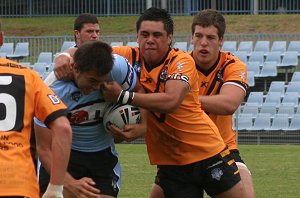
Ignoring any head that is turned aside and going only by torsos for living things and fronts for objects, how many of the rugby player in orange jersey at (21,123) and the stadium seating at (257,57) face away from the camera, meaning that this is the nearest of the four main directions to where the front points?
1

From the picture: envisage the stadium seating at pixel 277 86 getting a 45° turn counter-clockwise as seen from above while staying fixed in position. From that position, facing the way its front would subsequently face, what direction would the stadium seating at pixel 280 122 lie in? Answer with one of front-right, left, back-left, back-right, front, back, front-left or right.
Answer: front-right

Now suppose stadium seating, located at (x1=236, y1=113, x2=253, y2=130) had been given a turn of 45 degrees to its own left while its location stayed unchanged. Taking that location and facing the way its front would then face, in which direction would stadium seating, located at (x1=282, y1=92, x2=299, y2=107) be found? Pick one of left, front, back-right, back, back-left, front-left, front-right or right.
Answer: left

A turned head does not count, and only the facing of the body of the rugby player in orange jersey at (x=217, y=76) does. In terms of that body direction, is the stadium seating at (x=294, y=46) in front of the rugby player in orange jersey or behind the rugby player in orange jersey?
behind

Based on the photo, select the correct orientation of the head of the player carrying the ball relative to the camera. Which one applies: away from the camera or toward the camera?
toward the camera

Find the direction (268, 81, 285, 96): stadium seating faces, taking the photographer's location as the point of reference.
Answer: facing the viewer

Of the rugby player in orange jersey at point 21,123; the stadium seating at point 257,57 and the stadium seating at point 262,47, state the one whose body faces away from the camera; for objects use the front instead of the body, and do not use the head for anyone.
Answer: the rugby player in orange jersey

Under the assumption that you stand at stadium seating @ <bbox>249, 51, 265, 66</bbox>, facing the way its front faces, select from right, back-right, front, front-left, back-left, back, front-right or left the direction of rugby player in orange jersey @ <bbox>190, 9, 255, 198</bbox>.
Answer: front

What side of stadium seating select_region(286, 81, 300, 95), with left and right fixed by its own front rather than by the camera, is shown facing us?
front

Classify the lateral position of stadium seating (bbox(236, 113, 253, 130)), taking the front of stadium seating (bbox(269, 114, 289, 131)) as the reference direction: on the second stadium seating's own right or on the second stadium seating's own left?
on the second stadium seating's own right

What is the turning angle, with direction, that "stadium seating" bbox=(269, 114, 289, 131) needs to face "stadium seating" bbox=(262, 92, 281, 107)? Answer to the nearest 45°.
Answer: approximately 180°

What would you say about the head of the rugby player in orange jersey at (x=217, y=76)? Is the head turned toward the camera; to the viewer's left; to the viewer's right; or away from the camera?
toward the camera

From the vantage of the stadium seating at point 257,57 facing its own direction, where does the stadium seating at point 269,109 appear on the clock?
the stadium seating at point 269,109 is roughly at 12 o'clock from the stadium seating at point 257,57.

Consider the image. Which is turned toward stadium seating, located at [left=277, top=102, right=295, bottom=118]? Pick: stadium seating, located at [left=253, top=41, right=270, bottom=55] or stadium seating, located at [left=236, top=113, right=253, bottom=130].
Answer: stadium seating, located at [left=253, top=41, right=270, bottom=55]

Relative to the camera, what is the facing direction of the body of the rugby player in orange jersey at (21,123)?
away from the camera
